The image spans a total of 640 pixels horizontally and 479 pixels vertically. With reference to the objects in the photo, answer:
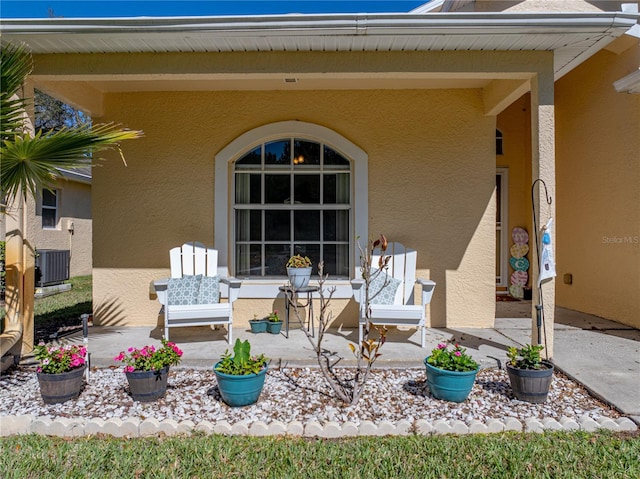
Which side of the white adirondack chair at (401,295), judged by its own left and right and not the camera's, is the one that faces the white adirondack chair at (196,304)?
right

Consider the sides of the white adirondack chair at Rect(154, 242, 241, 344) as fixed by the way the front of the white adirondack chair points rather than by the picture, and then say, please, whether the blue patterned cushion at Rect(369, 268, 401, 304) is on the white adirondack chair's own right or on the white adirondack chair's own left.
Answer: on the white adirondack chair's own left

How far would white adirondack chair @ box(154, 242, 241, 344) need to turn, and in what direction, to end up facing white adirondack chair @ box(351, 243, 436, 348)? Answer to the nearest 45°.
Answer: approximately 90° to its left

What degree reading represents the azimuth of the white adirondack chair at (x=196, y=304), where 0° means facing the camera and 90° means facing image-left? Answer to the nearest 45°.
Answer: approximately 0°

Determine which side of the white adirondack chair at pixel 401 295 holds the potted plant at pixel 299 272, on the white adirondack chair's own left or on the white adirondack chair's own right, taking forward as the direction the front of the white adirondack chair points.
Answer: on the white adirondack chair's own right

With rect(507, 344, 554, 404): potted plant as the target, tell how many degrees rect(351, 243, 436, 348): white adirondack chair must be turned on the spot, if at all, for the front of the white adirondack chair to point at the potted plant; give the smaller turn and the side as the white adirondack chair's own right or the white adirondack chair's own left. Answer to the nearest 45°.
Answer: approximately 45° to the white adirondack chair's own left

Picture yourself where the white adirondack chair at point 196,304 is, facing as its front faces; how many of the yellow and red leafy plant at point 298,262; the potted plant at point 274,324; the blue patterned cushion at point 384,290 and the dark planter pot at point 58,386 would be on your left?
3

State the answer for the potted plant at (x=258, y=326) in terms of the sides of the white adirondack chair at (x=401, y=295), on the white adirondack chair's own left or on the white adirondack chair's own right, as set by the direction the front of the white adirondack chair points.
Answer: on the white adirondack chair's own right

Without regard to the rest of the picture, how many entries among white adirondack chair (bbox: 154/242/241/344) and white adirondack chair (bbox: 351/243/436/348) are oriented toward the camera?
2

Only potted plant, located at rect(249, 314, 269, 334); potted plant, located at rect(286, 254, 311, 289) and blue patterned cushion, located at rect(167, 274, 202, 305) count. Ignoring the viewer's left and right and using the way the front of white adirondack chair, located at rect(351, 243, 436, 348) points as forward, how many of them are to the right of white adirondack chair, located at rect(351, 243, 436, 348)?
3
